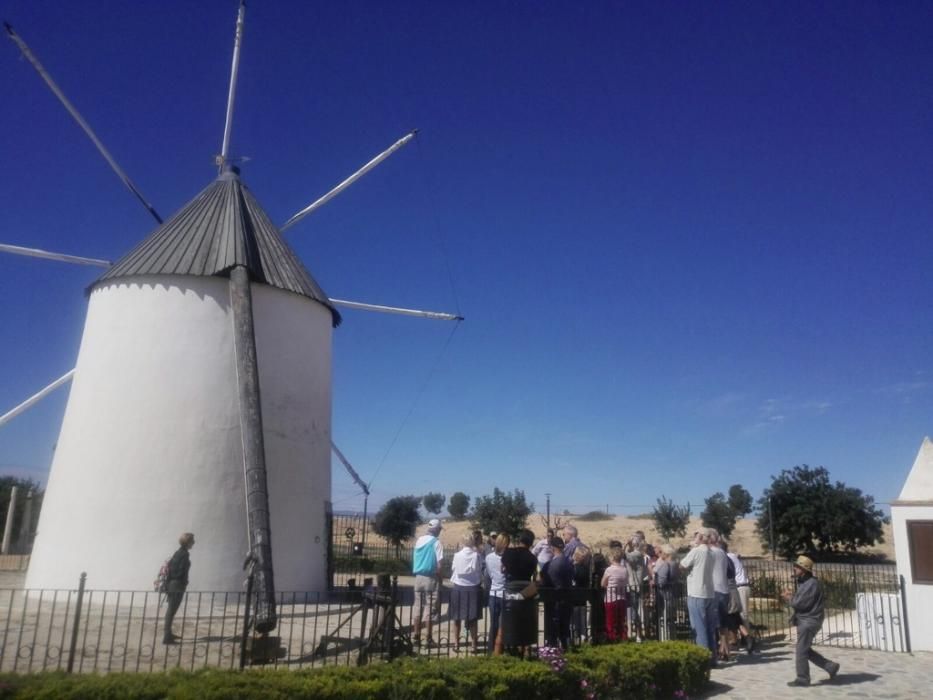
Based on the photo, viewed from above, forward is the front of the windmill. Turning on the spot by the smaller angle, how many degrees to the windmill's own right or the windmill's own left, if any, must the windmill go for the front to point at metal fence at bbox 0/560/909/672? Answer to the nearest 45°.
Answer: approximately 180°

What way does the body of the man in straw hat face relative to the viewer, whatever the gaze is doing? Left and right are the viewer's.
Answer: facing to the left of the viewer

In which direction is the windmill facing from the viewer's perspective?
away from the camera

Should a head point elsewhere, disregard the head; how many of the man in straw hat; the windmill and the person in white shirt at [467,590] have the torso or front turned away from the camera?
2

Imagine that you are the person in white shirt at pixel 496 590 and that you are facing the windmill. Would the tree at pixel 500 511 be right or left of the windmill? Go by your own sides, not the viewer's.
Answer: right

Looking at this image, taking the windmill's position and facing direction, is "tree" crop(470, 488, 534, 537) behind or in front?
in front
